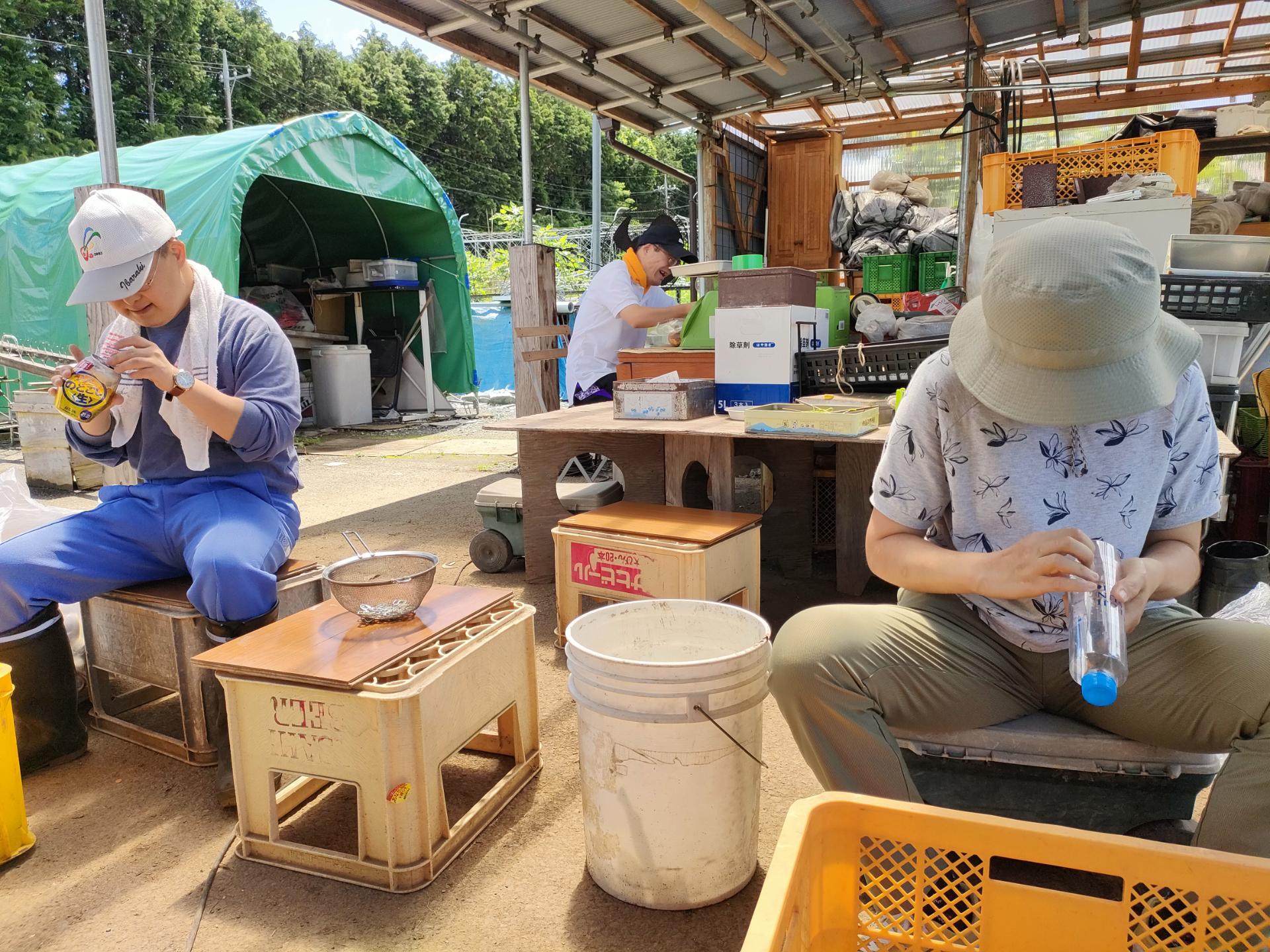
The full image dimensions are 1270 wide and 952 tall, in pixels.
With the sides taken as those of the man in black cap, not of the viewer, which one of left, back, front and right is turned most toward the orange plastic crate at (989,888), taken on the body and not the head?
right

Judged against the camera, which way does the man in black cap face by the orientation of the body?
to the viewer's right

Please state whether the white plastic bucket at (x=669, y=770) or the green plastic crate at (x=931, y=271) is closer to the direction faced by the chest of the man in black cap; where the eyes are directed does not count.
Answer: the green plastic crate

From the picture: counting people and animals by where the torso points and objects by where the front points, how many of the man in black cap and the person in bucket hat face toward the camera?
1

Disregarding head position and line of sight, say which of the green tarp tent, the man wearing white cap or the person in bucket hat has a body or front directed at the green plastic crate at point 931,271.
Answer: the green tarp tent

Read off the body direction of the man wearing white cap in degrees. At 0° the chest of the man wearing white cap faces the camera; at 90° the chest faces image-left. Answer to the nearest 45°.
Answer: approximately 45°

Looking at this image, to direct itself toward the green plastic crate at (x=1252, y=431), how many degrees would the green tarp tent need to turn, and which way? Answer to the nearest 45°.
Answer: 0° — it already faces it

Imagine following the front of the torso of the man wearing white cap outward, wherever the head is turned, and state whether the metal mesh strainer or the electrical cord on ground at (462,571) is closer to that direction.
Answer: the metal mesh strainer

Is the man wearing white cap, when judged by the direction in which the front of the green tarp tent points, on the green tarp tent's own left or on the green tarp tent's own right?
on the green tarp tent's own right

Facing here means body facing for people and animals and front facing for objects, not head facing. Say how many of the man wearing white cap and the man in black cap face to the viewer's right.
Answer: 1

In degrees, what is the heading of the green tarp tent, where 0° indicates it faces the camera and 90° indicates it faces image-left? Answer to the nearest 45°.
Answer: approximately 315°

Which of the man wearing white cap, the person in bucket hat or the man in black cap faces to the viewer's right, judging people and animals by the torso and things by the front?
the man in black cap

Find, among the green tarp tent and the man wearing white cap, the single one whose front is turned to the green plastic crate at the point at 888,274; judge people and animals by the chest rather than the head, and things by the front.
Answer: the green tarp tent

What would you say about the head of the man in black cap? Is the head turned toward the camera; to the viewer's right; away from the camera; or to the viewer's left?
to the viewer's right

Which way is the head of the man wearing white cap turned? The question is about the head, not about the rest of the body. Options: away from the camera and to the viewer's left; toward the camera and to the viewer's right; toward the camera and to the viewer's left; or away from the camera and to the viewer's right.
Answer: toward the camera and to the viewer's left
